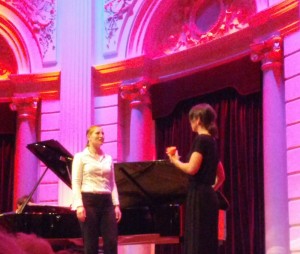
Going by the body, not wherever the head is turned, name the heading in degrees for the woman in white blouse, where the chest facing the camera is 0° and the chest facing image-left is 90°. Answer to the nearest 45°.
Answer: approximately 315°

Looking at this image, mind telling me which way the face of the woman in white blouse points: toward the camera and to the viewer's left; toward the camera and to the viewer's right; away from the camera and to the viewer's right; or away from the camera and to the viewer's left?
toward the camera and to the viewer's right

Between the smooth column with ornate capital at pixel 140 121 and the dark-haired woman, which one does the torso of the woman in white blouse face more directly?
the dark-haired woman

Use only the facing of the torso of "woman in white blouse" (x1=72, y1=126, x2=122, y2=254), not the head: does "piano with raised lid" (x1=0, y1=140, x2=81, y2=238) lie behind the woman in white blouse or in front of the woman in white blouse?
behind

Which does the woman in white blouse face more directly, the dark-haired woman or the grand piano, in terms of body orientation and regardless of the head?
the dark-haired woman

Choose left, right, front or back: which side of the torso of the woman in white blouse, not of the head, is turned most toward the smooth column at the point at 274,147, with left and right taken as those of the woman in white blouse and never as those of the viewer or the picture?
left

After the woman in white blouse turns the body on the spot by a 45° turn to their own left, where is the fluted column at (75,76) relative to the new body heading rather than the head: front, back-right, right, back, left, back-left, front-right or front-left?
left

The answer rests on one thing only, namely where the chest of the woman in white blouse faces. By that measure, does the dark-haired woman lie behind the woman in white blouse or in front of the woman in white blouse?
in front
